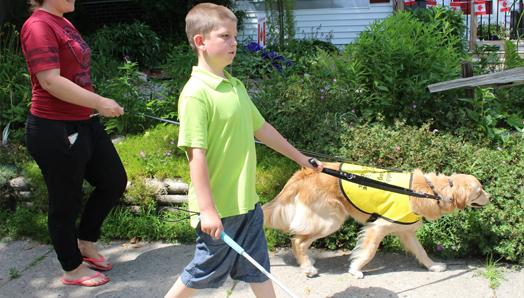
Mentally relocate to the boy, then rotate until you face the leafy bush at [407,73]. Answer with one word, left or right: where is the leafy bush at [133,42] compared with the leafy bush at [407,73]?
left

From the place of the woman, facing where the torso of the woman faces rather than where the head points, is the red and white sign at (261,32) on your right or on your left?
on your left

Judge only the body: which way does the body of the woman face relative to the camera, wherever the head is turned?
to the viewer's right

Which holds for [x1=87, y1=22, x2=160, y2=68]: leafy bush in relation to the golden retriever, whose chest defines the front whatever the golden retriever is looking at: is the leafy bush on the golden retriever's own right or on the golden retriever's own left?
on the golden retriever's own left

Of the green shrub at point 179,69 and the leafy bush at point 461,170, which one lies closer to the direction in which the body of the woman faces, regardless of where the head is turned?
the leafy bush

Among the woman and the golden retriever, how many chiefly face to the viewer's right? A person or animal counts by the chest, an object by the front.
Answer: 2

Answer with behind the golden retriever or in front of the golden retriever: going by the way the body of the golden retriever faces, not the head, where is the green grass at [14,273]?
behind

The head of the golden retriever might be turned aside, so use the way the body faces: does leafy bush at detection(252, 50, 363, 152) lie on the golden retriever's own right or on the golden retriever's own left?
on the golden retriever's own left

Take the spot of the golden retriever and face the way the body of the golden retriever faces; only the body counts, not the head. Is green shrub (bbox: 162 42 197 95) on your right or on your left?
on your left

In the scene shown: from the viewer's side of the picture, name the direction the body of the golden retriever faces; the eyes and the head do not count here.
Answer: to the viewer's right

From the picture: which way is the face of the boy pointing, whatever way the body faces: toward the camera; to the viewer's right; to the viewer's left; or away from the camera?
to the viewer's right

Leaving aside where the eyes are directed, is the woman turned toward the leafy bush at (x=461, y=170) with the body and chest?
yes

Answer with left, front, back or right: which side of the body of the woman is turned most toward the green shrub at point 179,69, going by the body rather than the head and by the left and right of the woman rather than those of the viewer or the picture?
left

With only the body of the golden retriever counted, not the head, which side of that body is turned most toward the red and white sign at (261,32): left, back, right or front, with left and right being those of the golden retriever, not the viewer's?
left

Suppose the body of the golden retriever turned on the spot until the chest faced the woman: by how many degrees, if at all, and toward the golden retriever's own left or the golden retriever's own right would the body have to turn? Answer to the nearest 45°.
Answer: approximately 180°

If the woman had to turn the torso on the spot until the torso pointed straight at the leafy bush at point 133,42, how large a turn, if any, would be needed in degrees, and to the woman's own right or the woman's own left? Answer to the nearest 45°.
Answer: approximately 90° to the woman's own left
